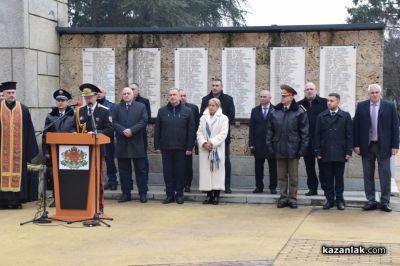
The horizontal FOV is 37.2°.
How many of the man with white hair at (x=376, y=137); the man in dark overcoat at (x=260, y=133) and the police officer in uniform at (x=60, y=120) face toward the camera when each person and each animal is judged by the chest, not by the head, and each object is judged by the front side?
3

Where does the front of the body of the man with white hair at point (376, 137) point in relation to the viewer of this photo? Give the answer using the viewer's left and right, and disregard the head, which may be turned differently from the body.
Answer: facing the viewer

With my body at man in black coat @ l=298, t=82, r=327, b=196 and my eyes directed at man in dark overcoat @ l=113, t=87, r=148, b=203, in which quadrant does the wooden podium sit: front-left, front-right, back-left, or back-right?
front-left

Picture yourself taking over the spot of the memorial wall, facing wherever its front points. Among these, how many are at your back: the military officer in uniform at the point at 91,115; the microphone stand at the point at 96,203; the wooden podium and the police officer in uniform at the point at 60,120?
0

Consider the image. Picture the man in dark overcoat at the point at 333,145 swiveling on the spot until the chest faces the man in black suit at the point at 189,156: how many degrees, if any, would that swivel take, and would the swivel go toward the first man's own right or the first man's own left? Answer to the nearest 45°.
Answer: approximately 90° to the first man's own right

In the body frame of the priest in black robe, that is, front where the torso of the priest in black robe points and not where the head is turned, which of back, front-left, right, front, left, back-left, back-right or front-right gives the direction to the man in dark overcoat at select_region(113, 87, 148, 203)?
left

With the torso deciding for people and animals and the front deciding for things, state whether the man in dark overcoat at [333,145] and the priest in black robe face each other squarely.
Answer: no

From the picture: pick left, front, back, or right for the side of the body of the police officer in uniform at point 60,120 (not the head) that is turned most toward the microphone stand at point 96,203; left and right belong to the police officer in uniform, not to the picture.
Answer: front

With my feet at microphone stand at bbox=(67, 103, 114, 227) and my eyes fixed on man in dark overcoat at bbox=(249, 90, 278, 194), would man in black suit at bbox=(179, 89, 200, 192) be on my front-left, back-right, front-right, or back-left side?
front-left

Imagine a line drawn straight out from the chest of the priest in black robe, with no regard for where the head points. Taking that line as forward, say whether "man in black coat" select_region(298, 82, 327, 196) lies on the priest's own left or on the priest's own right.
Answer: on the priest's own left

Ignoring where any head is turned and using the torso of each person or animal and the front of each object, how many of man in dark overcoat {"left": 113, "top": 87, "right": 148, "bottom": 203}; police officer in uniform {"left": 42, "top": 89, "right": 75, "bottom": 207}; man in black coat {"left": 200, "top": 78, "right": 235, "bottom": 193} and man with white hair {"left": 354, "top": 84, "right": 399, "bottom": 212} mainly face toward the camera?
4

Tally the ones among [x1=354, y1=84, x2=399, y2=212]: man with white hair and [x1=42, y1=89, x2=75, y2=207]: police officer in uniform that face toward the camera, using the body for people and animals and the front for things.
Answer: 2

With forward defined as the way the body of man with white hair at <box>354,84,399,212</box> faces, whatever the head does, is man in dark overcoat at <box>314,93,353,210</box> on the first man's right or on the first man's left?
on the first man's right

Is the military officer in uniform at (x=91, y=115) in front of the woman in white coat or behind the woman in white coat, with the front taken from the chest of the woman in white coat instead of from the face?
in front

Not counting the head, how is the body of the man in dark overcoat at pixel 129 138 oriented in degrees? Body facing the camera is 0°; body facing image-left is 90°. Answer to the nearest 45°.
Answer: approximately 0°

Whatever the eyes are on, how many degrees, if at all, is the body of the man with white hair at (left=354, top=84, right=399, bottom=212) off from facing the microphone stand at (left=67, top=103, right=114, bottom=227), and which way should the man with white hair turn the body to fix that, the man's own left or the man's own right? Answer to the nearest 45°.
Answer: approximately 45° to the man's own right

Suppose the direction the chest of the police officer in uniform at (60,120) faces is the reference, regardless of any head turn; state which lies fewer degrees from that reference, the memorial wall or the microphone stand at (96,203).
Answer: the microphone stand

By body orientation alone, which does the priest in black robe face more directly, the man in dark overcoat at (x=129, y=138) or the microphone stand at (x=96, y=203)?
the microphone stand

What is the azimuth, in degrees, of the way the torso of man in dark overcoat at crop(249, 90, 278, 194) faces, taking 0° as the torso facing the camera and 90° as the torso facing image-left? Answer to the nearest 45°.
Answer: approximately 0°

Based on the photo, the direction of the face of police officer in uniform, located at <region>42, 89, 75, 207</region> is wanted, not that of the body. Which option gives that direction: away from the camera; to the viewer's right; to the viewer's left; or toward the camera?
toward the camera

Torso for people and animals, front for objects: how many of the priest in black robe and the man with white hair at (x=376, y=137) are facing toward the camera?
2
